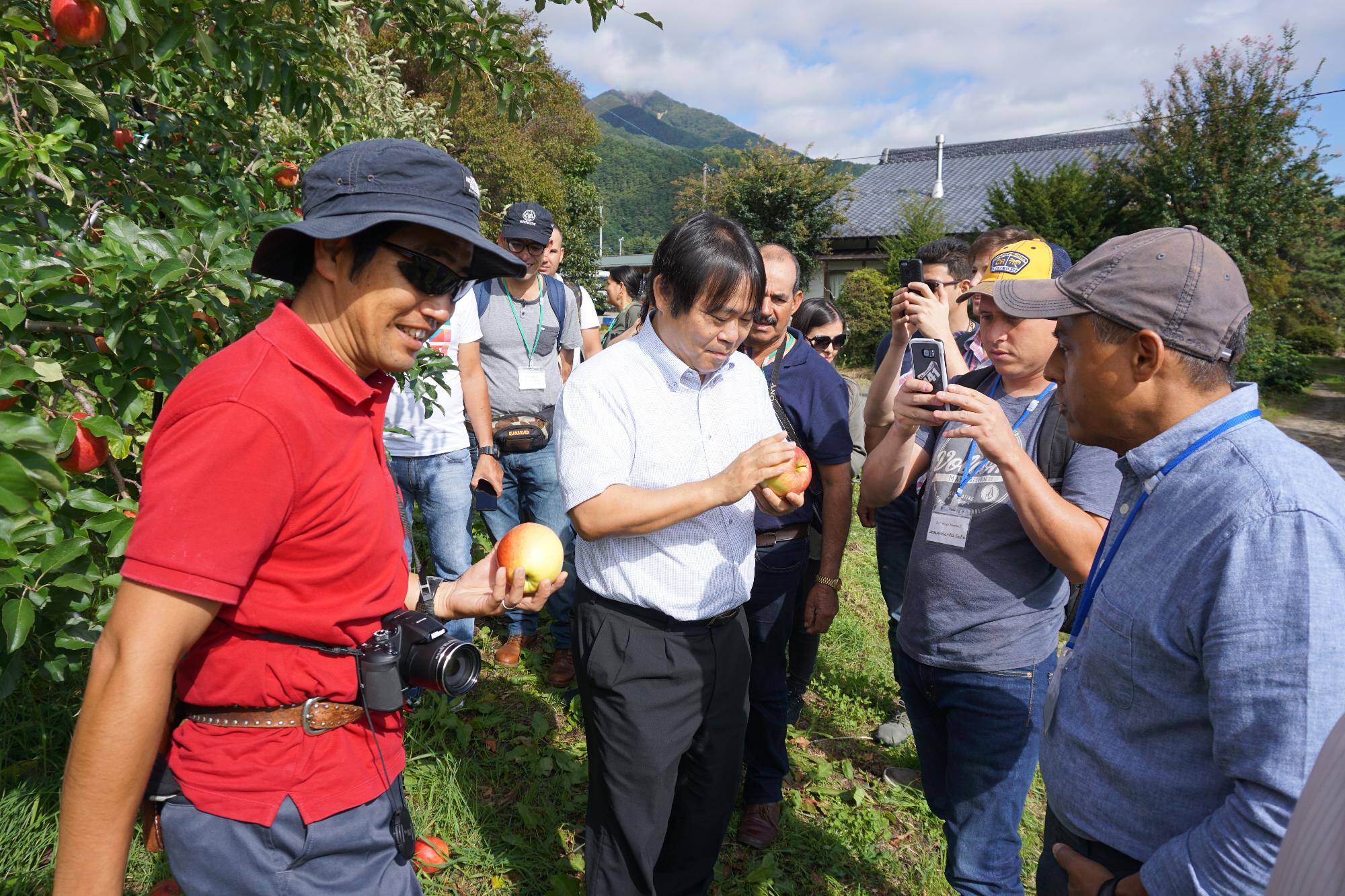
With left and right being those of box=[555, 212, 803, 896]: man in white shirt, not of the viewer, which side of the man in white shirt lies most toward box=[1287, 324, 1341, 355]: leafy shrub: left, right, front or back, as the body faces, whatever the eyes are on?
left

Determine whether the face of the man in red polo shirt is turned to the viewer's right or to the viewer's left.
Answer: to the viewer's right

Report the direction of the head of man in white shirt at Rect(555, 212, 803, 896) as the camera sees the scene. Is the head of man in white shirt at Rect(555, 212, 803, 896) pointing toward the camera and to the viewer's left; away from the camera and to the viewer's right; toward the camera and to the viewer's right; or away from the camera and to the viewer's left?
toward the camera and to the viewer's right

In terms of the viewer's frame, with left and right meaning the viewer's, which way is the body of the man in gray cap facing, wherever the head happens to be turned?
facing to the left of the viewer

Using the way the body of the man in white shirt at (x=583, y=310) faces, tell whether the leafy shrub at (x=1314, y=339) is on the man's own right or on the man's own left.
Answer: on the man's own left

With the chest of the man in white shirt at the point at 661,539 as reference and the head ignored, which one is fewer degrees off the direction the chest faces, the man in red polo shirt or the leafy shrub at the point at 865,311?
the man in red polo shirt

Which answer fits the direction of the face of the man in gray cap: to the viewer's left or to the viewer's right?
to the viewer's left

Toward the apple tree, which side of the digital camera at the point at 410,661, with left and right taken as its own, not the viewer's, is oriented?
back

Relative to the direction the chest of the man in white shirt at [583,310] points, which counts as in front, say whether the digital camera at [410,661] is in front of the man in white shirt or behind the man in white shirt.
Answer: in front

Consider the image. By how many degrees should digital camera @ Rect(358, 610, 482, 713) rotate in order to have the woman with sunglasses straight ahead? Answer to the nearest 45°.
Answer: approximately 90° to its left
